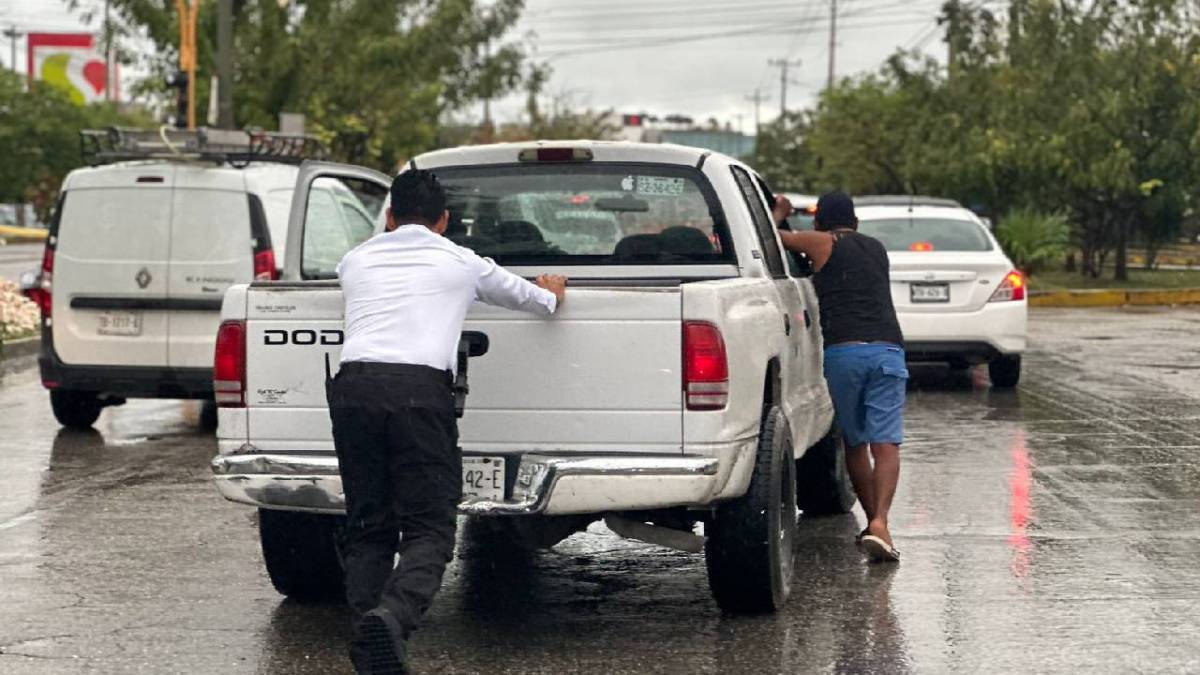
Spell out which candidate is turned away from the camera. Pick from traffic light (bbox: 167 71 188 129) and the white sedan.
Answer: the white sedan

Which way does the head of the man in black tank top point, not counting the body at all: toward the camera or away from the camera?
away from the camera

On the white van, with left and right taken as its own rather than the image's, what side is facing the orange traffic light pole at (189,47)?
front

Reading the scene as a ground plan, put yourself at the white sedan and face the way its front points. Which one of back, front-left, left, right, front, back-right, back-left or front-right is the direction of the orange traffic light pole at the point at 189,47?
front-left

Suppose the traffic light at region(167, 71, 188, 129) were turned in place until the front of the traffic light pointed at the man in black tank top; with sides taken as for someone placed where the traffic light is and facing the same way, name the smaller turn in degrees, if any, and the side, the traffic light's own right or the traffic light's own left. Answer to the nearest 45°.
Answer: approximately 90° to the traffic light's own left

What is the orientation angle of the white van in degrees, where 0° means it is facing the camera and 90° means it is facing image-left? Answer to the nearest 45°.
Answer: approximately 180°

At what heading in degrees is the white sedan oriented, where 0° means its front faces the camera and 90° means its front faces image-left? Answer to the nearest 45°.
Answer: approximately 180°

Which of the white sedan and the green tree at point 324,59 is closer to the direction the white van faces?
the green tree

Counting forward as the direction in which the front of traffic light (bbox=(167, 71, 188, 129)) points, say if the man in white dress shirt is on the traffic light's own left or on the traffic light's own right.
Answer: on the traffic light's own left

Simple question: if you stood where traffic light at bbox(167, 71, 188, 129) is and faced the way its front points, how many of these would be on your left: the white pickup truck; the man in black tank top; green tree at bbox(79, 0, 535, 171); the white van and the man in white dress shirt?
4

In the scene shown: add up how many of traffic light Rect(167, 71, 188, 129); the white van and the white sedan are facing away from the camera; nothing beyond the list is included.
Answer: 2

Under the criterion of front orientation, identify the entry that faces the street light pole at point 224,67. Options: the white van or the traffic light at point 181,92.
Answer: the white van

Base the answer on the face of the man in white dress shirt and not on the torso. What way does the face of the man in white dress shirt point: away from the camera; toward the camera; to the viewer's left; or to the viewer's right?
away from the camera
